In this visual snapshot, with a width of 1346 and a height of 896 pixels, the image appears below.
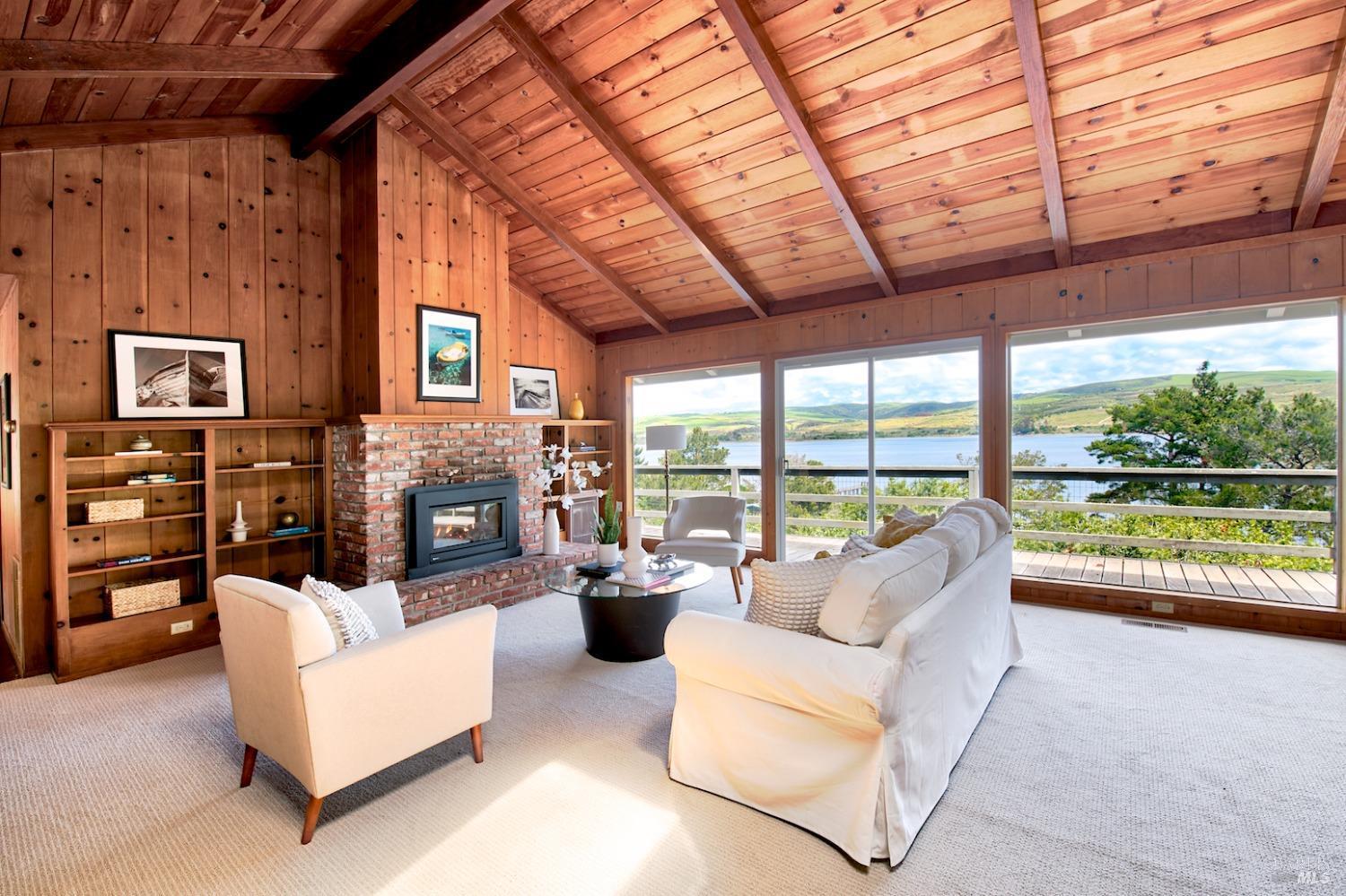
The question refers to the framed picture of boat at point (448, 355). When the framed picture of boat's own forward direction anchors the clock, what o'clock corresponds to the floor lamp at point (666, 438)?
The floor lamp is roughly at 10 o'clock from the framed picture of boat.

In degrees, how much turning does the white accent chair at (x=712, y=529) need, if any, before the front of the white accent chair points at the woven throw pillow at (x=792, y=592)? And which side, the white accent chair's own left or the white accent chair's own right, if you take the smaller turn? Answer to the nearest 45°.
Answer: approximately 45° to the white accent chair's own left

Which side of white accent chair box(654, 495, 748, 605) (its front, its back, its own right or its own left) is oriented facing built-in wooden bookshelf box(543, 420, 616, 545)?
right

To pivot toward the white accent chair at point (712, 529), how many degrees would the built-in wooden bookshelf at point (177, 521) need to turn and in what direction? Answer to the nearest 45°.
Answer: approximately 45° to its left

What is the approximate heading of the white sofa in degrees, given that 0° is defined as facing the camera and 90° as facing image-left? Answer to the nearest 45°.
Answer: approximately 135°

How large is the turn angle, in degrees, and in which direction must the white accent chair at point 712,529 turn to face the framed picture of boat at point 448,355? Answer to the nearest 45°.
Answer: approximately 45° to its right

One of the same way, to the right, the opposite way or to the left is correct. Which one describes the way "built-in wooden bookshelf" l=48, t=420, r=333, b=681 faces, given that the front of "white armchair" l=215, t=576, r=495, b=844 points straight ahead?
to the right

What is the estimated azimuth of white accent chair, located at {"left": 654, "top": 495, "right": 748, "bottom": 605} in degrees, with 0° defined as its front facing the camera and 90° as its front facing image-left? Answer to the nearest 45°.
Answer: approximately 45°

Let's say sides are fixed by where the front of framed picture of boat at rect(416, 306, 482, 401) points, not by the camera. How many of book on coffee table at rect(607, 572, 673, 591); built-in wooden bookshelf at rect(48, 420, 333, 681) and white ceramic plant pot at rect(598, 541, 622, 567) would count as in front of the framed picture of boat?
2

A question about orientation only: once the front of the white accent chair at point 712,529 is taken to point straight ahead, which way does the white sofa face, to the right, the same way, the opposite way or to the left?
to the right
